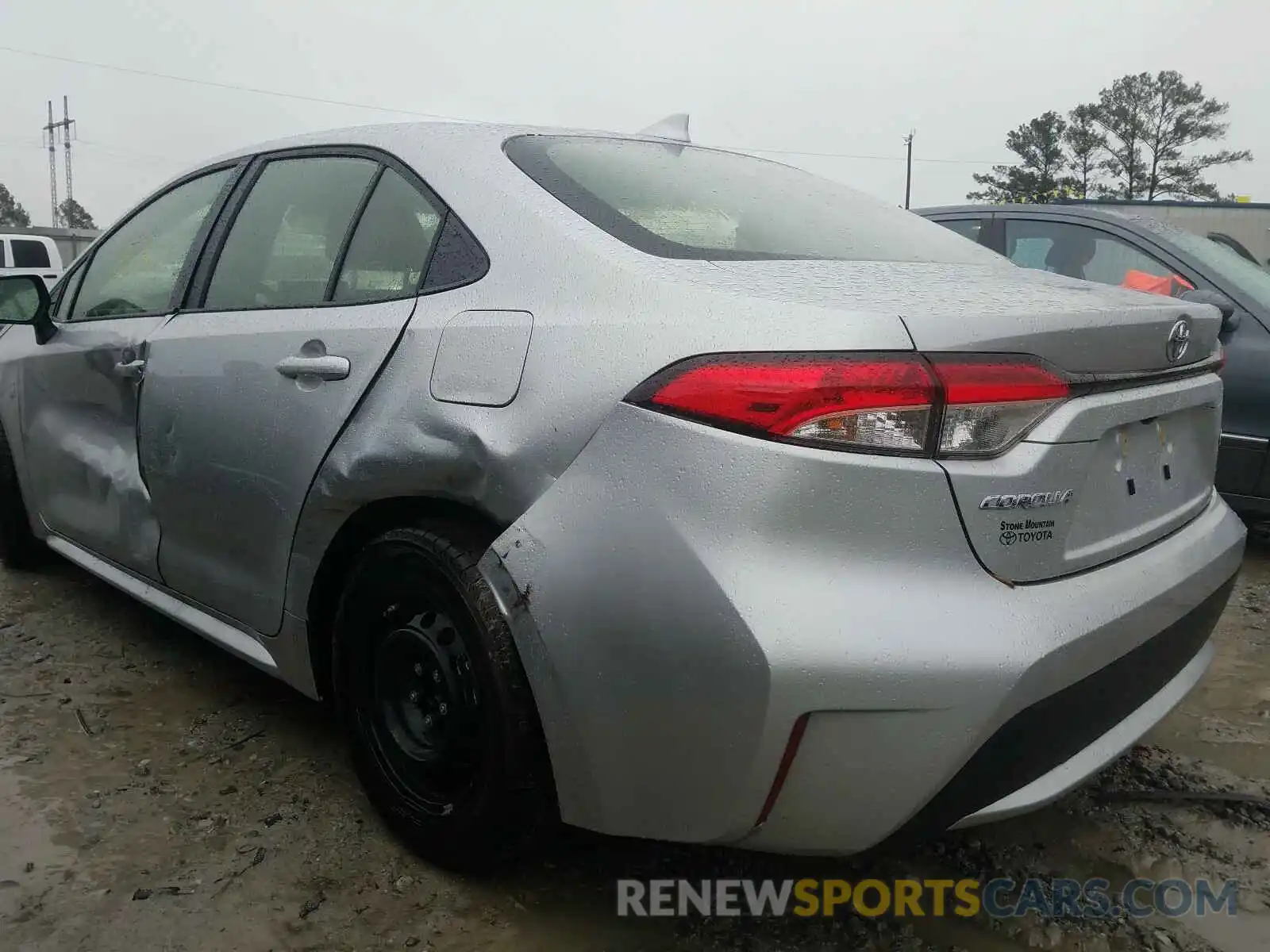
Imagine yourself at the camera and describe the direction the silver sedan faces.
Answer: facing away from the viewer and to the left of the viewer

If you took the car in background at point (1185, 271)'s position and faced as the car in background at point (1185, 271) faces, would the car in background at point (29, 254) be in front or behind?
behind

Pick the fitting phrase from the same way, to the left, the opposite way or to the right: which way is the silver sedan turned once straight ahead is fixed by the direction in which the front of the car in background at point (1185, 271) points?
the opposite way

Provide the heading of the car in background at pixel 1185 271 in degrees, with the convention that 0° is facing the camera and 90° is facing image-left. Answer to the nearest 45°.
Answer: approximately 315°

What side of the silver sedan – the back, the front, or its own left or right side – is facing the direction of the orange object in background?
right

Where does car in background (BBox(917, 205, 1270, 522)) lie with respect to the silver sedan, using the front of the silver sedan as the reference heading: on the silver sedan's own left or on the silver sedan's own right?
on the silver sedan's own right
